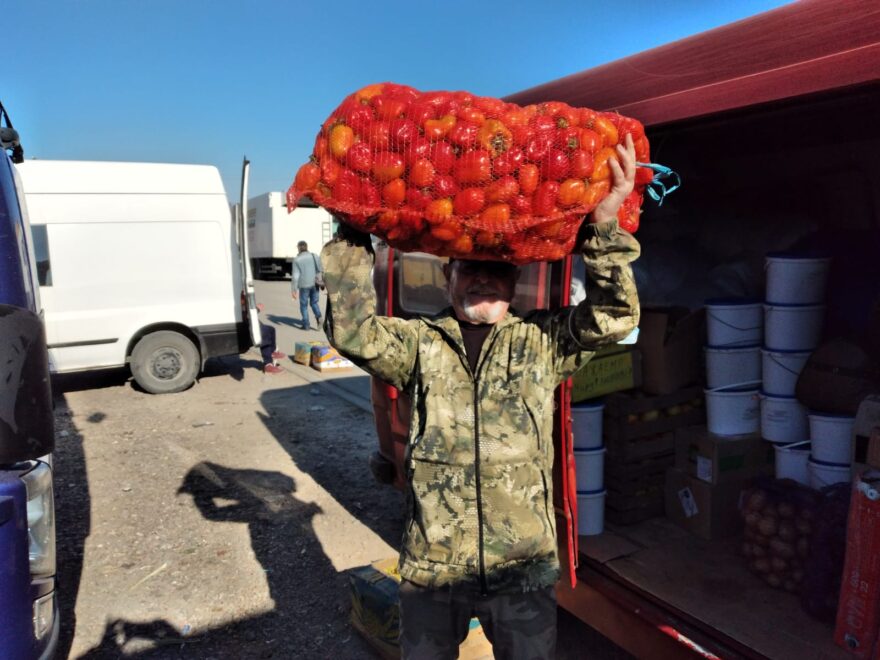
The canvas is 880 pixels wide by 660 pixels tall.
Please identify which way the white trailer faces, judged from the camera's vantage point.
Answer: facing away from the viewer and to the right of the viewer

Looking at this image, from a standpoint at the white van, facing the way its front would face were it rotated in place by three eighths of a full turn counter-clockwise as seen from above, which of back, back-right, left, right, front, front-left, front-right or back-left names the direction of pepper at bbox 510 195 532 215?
front-right

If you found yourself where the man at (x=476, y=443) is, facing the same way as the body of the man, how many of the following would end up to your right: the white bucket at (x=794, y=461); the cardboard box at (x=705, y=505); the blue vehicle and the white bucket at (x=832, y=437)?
1

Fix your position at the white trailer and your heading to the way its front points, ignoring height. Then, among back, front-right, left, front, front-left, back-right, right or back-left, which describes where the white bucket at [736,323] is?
back-right

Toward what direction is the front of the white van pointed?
to the viewer's left

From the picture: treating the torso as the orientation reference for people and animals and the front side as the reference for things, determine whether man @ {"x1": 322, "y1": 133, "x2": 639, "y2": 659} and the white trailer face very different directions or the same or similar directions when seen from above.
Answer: very different directions

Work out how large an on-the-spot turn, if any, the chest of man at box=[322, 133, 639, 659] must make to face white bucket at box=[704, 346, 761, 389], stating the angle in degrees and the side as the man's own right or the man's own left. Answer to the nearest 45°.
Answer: approximately 135° to the man's own left

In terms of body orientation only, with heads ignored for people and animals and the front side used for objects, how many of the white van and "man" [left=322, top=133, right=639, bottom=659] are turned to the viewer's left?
1

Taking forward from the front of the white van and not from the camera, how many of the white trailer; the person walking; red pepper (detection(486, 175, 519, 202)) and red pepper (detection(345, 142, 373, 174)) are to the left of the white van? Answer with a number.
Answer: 2

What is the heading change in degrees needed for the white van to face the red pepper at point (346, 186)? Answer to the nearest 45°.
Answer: approximately 90° to its left

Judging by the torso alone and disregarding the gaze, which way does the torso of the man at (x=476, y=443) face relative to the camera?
toward the camera

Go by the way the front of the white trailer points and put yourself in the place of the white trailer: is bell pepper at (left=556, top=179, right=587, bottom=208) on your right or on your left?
on your right

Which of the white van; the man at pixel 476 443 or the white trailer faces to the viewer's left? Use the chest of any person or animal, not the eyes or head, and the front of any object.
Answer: the white van

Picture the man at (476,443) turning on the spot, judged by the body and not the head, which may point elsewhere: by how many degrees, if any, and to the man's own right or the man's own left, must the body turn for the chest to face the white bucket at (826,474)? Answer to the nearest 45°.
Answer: approximately 135° to the man's own left
